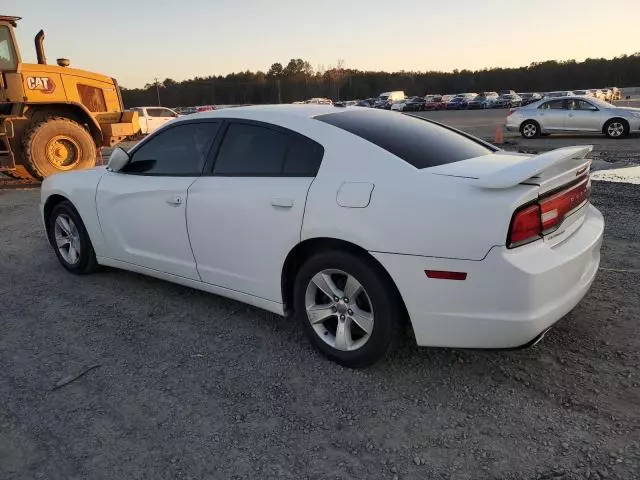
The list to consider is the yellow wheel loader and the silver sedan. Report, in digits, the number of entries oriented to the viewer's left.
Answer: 1

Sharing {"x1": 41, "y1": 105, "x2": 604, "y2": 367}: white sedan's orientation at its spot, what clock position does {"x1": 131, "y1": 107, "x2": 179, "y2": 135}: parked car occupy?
The parked car is roughly at 1 o'clock from the white sedan.

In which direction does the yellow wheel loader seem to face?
to the viewer's left

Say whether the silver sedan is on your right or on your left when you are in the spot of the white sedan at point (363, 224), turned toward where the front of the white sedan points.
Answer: on your right

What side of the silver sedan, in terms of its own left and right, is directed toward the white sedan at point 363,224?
right

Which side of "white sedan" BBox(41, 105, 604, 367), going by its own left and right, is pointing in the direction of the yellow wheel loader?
front

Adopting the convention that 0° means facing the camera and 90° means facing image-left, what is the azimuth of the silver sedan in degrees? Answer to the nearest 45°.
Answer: approximately 270°

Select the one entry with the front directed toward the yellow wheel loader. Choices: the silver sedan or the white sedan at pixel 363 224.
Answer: the white sedan

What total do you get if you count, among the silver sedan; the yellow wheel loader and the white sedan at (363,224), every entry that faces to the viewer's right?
1

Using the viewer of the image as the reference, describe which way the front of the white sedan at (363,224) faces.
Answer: facing away from the viewer and to the left of the viewer
